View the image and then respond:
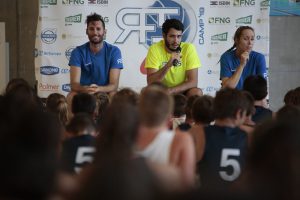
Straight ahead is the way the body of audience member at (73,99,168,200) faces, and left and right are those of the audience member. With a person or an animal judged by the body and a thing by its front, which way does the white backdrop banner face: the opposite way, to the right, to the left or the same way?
the opposite way

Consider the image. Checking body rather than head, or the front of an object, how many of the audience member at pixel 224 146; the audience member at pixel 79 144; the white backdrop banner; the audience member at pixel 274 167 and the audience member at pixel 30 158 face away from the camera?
4

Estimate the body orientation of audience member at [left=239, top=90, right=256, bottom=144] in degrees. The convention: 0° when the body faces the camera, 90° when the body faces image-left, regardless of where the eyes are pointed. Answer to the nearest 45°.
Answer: approximately 180°

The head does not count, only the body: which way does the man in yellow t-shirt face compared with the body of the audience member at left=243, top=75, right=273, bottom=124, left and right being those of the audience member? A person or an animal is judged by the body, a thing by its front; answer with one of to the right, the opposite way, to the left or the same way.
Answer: the opposite way

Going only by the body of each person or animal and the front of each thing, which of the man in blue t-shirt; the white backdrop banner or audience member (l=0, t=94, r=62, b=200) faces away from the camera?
the audience member

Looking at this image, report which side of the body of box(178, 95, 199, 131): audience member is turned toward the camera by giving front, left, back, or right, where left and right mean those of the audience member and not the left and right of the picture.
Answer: back

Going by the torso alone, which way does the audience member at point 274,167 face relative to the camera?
away from the camera

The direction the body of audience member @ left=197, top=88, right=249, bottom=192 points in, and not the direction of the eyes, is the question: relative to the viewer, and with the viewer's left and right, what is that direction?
facing away from the viewer

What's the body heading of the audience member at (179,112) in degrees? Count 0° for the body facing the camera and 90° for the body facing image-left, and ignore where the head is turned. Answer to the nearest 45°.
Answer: approximately 180°

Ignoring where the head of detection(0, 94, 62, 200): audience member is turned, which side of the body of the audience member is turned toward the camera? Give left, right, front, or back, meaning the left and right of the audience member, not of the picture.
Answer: back

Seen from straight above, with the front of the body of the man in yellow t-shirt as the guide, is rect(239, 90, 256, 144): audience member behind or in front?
in front

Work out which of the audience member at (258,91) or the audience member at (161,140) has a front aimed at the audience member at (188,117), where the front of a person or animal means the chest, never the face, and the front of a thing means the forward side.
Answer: the audience member at (161,140)

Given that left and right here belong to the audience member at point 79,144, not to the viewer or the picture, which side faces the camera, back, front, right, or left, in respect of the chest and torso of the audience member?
back
